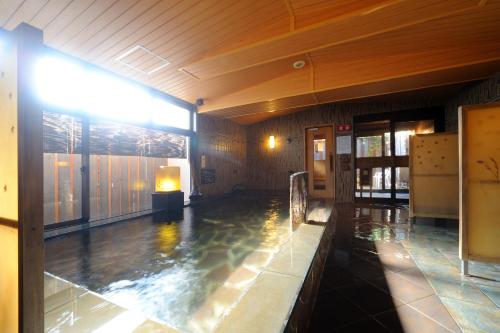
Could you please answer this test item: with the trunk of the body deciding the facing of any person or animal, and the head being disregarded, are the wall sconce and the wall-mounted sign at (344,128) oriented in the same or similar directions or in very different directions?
same or similar directions

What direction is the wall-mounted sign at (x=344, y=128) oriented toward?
toward the camera

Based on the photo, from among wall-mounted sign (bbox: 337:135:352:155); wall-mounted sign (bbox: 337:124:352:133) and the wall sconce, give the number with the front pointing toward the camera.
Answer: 3

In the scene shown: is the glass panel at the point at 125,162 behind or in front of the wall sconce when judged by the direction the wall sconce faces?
in front

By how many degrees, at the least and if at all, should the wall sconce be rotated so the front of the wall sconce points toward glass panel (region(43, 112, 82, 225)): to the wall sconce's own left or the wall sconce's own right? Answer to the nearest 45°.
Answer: approximately 45° to the wall sconce's own right

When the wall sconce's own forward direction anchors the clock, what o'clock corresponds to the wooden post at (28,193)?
The wooden post is roughly at 12 o'clock from the wall sconce.

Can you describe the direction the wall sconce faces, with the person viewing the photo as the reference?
facing the viewer

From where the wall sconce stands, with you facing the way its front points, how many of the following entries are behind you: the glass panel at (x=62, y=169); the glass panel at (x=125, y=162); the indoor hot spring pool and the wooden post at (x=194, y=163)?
0

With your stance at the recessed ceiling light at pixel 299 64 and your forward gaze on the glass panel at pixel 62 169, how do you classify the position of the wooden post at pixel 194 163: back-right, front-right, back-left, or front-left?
front-right

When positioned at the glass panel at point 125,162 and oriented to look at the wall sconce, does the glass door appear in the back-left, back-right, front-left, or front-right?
front-right

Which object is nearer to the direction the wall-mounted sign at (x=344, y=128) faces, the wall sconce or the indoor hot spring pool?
the indoor hot spring pool

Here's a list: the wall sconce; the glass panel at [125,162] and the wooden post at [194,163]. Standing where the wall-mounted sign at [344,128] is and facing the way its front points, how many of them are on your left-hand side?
0

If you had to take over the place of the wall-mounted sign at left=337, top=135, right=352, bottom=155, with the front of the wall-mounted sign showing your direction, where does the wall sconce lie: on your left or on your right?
on your right

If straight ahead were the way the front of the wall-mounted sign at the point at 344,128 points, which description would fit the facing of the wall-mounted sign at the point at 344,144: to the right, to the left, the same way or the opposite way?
the same way

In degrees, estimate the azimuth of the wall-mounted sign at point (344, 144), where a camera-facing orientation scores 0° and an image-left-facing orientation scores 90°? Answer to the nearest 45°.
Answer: approximately 0°

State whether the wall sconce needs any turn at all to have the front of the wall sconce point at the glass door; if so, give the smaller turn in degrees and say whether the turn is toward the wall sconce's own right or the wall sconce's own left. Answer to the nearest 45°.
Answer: approximately 90° to the wall sconce's own left

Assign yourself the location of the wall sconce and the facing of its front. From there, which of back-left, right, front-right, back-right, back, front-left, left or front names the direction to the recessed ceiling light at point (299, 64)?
front
